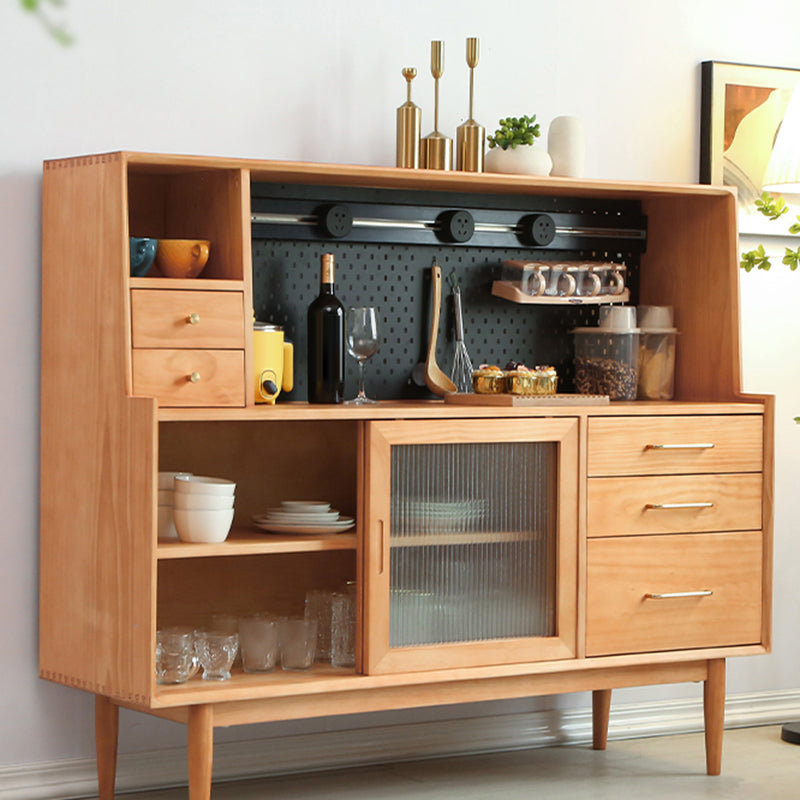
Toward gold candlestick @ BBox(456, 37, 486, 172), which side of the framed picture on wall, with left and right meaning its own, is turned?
right

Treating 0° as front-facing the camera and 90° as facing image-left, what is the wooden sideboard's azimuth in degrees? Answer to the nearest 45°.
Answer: approximately 315°

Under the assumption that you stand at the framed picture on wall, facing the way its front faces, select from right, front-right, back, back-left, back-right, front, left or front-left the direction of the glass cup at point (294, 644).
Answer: right

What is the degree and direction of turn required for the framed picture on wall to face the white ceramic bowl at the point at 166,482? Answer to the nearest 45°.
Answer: approximately 90° to its right

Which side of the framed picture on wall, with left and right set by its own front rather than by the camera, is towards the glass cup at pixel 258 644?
right

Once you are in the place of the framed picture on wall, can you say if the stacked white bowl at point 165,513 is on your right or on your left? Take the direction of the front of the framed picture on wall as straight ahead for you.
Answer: on your right

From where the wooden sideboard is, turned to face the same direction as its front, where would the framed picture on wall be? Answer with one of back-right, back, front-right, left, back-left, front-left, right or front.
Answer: left

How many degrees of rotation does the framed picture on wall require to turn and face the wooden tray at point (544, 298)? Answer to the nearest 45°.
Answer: approximately 90° to its right

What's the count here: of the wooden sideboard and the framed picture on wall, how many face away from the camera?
0

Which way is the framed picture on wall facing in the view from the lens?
facing the viewer and to the right of the viewer

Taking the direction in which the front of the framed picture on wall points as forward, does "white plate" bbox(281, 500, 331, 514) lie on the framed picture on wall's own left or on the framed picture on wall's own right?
on the framed picture on wall's own right

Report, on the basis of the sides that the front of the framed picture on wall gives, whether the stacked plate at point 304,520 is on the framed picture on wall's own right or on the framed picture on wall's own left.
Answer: on the framed picture on wall's own right

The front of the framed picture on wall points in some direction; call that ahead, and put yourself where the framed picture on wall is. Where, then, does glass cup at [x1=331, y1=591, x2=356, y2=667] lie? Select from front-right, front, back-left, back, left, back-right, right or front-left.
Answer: right

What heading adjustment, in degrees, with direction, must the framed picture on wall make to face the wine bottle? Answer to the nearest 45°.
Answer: approximately 90° to its right

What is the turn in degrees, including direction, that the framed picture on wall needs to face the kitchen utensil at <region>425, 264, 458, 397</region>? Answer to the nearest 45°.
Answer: approximately 90° to its right
